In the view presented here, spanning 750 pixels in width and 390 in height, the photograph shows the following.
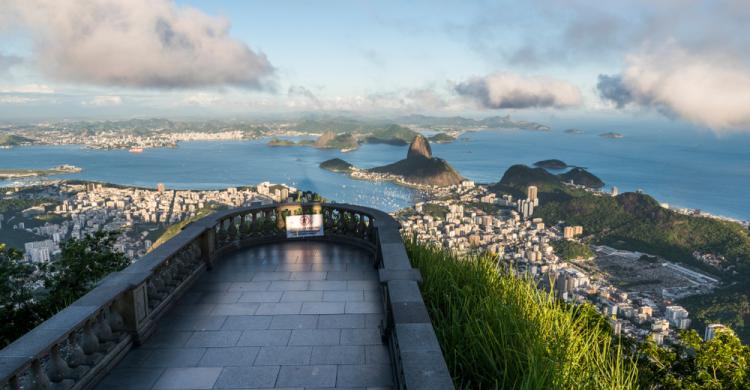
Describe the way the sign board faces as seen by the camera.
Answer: facing the viewer

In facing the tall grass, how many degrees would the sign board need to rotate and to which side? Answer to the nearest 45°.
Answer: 0° — it already faces it
